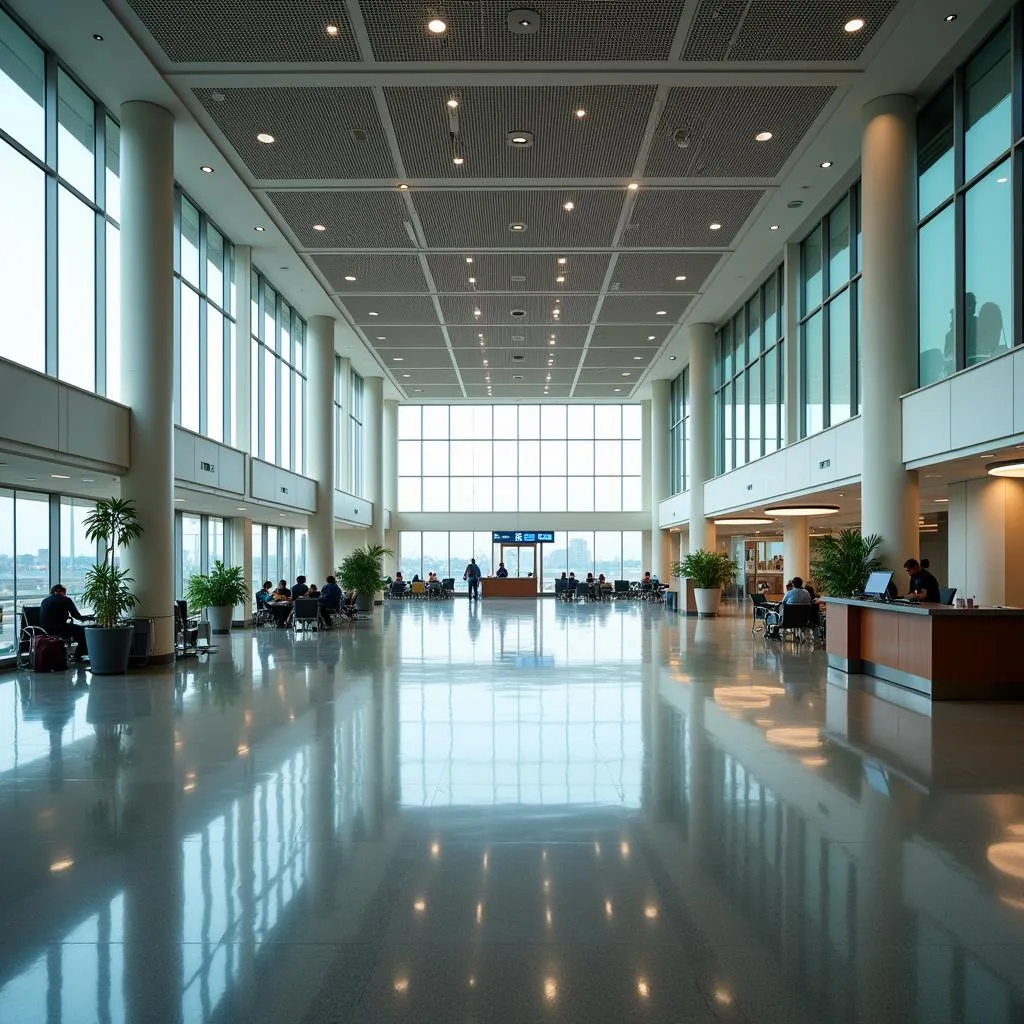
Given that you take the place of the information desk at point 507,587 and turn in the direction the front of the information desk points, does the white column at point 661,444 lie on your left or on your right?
on your left

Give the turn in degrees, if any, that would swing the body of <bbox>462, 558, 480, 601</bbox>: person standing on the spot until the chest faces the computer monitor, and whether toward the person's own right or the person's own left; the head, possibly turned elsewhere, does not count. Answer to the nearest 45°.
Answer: approximately 180°

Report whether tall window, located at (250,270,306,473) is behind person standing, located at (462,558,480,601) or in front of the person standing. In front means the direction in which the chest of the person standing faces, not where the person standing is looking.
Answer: behind

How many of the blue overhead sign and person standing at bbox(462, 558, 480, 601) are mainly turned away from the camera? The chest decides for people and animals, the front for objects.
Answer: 1

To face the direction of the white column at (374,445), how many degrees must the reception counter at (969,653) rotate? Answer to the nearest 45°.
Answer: approximately 90° to its right

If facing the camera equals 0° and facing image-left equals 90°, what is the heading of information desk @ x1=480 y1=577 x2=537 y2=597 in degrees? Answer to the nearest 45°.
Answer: approximately 0°

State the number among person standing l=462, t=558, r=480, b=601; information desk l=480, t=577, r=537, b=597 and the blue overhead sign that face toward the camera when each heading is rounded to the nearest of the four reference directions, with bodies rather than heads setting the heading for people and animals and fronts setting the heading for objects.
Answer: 2

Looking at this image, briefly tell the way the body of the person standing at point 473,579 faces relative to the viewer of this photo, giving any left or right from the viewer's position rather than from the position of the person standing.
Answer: facing away from the viewer

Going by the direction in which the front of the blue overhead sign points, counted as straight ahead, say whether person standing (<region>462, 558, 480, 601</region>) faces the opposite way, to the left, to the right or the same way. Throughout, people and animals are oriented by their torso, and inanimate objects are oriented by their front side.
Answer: the opposite way

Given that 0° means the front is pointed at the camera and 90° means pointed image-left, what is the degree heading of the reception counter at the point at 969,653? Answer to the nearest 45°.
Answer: approximately 45°
